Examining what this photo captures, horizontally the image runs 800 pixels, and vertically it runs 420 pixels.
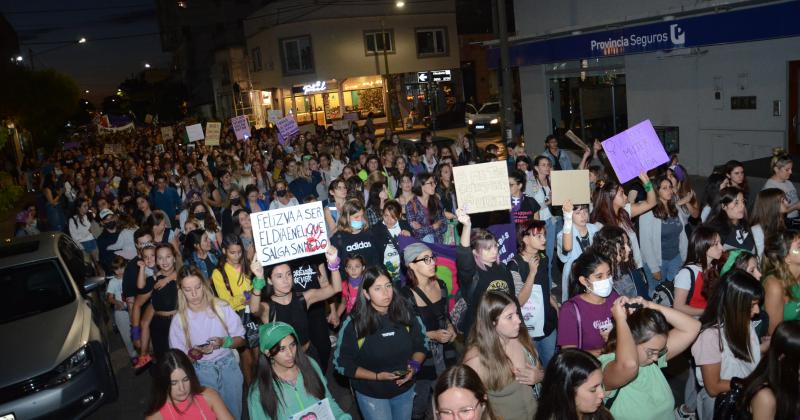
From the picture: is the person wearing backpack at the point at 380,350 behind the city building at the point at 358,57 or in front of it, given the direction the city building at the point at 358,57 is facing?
in front

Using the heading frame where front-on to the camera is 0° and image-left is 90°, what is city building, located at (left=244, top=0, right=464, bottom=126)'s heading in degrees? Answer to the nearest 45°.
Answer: approximately 0°

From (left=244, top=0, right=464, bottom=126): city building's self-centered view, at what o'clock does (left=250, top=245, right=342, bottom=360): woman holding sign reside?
The woman holding sign is roughly at 12 o'clock from the city building.

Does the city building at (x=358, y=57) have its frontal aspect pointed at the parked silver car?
yes

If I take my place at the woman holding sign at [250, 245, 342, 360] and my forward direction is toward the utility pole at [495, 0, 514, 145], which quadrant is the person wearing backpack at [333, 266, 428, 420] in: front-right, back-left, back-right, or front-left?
back-right

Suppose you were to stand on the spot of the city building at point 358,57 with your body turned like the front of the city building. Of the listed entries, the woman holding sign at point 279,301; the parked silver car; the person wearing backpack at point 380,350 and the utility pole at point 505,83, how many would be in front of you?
4
